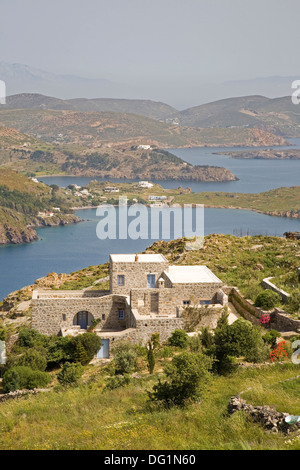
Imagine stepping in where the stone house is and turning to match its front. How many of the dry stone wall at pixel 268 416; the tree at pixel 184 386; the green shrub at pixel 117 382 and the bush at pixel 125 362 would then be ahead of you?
4

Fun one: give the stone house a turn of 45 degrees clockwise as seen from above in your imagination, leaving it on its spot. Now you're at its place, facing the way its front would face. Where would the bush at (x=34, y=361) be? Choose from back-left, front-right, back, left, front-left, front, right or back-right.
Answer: front

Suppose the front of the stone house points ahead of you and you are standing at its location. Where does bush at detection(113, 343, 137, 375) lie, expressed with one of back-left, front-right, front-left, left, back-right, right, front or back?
front

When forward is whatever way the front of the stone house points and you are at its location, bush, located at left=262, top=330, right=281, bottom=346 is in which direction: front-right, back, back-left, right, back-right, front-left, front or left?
front-left

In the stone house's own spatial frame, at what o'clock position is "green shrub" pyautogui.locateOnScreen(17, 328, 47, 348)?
The green shrub is roughly at 3 o'clock from the stone house.

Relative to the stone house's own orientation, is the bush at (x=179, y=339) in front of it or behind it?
in front

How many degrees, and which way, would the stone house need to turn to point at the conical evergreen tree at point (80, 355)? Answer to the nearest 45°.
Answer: approximately 45° to its right

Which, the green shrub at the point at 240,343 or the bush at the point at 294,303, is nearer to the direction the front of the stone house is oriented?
the green shrub

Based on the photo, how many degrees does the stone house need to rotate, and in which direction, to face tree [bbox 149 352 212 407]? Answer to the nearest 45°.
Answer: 0° — it already faces it

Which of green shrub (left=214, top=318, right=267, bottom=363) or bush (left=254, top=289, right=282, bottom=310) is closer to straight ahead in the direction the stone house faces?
the green shrub

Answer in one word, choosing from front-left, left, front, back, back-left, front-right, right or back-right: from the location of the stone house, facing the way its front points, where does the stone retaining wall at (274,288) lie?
left

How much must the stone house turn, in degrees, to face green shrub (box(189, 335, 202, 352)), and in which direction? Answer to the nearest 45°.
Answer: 0° — it already faces it

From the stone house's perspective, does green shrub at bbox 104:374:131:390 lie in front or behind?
in front

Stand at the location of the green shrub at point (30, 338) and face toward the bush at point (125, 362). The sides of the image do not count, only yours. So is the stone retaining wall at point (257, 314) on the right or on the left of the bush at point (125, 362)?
left

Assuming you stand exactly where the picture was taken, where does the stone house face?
facing the viewer

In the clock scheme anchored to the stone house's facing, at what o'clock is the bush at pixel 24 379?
The bush is roughly at 1 o'clock from the stone house.
